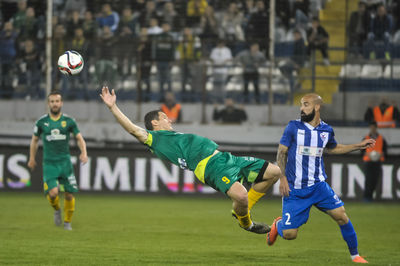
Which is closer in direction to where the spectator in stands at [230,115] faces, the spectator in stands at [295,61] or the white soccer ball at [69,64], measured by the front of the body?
the white soccer ball

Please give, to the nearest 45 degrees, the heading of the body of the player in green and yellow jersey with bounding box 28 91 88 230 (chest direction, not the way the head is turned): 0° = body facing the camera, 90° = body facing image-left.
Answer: approximately 0°

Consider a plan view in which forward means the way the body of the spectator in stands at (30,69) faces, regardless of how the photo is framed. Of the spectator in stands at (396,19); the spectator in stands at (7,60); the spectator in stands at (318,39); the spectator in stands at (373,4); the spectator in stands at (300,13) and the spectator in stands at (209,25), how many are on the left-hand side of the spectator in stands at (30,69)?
5

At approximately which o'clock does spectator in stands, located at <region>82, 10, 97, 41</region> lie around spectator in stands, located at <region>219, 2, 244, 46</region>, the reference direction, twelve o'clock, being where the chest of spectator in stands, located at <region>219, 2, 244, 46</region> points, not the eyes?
spectator in stands, located at <region>82, 10, 97, 41</region> is roughly at 3 o'clock from spectator in stands, located at <region>219, 2, 244, 46</region>.

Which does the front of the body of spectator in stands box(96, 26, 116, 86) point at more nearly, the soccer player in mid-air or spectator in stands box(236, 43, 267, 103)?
the soccer player in mid-air

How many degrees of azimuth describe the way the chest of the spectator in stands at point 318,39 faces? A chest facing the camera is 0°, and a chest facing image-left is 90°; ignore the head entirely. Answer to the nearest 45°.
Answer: approximately 0°
